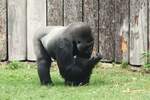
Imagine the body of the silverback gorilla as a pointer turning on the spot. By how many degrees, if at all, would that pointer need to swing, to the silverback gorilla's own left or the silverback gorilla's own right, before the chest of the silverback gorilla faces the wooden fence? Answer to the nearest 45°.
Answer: approximately 90° to the silverback gorilla's own left

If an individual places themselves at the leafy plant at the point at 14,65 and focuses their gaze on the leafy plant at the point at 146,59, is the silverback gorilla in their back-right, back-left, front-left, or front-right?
front-right

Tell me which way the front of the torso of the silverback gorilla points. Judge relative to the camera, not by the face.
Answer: to the viewer's right

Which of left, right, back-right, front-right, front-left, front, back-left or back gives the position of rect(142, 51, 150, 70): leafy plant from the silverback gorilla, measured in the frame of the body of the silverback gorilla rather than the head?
front-left

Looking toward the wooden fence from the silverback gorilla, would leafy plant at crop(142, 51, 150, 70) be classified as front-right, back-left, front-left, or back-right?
front-right
